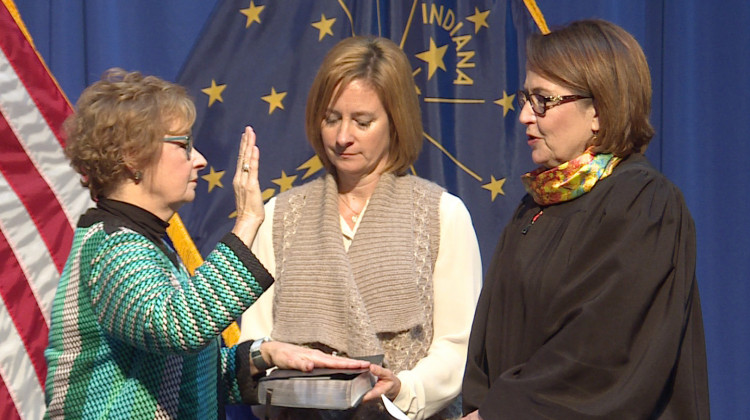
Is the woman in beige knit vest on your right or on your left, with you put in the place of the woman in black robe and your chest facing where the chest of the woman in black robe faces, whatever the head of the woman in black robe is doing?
on your right

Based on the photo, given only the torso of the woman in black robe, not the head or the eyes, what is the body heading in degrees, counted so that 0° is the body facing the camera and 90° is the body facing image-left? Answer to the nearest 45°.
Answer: approximately 45°

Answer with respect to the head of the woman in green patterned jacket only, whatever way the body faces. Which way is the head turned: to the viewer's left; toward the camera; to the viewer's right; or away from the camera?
to the viewer's right

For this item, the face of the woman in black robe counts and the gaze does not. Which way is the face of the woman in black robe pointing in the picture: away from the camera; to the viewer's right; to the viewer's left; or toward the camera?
to the viewer's left

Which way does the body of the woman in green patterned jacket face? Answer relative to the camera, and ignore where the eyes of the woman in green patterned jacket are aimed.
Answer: to the viewer's right
